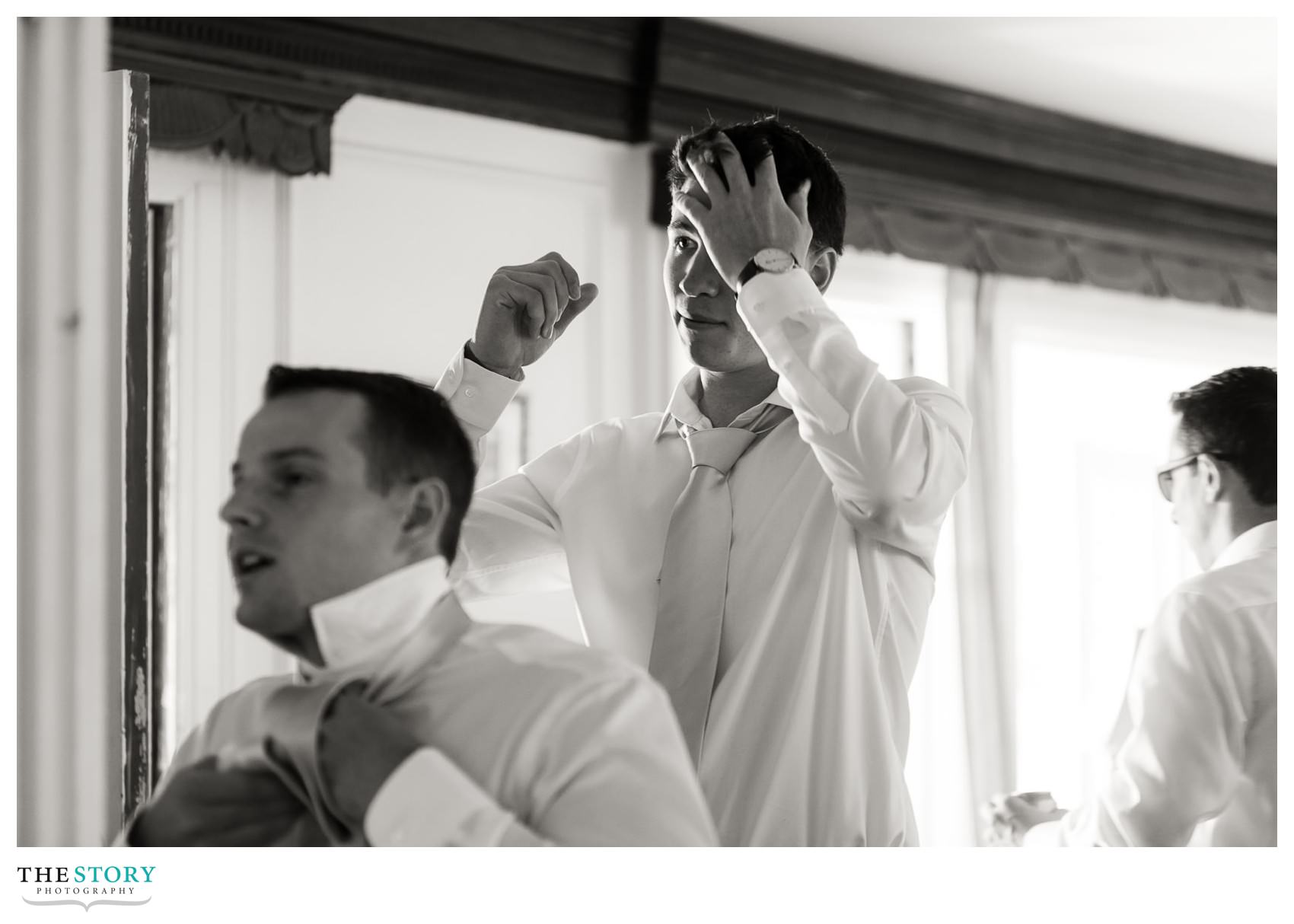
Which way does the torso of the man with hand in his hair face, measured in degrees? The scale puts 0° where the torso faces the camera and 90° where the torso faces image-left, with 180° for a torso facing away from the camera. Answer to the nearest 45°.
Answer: approximately 45°

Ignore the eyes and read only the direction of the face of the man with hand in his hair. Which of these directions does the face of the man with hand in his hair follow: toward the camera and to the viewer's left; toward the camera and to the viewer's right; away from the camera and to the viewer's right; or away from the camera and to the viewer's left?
toward the camera and to the viewer's left

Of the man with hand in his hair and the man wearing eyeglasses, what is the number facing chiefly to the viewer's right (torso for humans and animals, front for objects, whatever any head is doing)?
0
